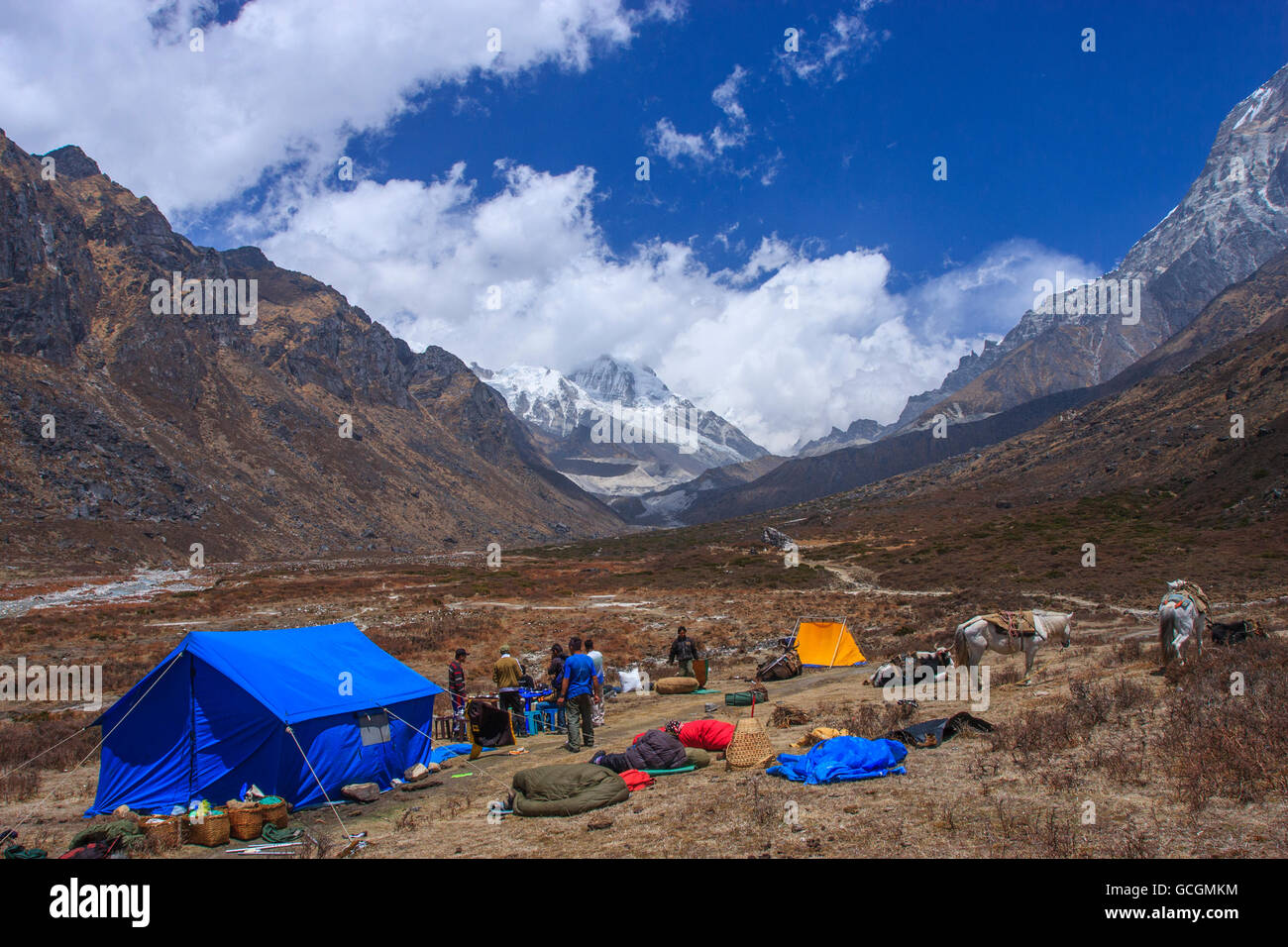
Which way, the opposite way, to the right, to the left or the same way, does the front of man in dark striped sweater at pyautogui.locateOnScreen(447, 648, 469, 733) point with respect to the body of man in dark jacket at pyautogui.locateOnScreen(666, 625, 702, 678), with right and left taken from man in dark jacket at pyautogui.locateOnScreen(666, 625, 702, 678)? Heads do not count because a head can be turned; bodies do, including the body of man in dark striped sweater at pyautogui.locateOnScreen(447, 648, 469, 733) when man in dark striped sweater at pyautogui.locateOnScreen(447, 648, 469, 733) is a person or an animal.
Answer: to the left

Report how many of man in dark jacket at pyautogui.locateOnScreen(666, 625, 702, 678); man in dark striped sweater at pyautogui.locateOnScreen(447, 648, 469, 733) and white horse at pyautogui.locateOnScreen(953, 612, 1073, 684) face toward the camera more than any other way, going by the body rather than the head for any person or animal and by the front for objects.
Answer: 1

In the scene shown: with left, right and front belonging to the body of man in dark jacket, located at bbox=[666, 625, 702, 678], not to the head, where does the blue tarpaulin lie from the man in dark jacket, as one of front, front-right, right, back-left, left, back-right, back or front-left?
front

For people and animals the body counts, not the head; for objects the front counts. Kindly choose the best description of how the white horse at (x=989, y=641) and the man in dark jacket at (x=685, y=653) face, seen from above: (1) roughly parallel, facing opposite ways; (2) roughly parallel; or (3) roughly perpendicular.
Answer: roughly perpendicular

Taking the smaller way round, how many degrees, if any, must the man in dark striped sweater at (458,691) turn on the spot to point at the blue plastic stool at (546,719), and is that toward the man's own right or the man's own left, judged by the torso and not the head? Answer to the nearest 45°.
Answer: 0° — they already face it

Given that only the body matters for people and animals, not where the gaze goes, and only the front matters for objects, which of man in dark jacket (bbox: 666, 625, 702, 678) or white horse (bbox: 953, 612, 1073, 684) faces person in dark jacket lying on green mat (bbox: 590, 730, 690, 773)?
the man in dark jacket

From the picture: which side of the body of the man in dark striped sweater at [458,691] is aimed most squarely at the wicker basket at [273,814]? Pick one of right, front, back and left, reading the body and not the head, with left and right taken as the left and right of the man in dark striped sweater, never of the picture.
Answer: right

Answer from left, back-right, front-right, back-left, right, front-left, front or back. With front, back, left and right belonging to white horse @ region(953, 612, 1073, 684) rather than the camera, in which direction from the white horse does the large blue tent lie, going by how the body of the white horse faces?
back-right

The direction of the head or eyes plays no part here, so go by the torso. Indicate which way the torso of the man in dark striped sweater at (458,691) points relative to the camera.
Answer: to the viewer's right

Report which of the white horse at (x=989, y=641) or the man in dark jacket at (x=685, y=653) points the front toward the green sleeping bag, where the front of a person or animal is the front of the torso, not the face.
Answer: the man in dark jacket

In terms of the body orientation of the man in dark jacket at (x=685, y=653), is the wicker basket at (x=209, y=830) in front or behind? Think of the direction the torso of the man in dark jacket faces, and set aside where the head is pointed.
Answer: in front

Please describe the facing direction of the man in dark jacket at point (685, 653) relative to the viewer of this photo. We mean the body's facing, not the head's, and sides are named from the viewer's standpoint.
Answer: facing the viewer

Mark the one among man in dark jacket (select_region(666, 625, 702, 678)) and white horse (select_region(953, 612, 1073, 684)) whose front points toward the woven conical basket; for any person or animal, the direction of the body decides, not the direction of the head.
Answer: the man in dark jacket

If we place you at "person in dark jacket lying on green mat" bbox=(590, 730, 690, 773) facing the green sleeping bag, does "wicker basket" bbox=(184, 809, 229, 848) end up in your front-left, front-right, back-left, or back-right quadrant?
front-right

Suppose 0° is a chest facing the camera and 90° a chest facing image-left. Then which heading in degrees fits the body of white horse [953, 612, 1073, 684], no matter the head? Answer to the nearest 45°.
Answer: approximately 270°
